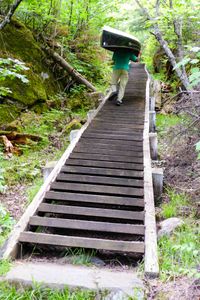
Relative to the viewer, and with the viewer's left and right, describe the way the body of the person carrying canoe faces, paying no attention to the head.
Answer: facing away from the viewer and to the right of the viewer
